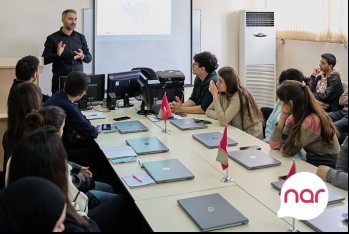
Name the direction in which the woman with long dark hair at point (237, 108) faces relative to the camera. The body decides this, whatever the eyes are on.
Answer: to the viewer's left

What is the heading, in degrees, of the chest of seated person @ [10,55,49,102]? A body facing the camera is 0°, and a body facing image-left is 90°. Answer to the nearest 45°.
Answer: approximately 225°

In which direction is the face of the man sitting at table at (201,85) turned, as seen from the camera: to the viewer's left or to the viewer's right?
to the viewer's left

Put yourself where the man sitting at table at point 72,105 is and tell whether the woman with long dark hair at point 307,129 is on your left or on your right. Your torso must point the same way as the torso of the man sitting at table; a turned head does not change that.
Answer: on your right

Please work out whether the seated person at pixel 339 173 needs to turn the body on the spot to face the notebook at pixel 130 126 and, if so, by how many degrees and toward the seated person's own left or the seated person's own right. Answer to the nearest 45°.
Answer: approximately 45° to the seated person's own right

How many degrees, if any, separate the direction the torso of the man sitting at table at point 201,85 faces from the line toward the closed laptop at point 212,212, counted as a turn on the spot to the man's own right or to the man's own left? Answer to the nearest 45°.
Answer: approximately 90° to the man's own left

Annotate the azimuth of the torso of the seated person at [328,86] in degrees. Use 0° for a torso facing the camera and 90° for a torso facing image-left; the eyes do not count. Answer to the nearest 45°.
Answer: approximately 45°

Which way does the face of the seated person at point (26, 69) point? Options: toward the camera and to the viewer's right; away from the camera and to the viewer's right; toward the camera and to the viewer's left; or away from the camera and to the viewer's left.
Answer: away from the camera and to the viewer's right

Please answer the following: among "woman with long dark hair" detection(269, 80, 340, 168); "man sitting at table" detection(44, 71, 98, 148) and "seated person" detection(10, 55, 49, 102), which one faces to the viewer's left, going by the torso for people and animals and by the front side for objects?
the woman with long dark hair

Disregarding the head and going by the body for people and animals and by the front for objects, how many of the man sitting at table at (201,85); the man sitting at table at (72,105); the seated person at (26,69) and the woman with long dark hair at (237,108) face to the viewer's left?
2

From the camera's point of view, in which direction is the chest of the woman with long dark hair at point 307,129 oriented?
to the viewer's left

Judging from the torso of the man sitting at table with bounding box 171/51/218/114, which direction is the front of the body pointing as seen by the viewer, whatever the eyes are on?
to the viewer's left

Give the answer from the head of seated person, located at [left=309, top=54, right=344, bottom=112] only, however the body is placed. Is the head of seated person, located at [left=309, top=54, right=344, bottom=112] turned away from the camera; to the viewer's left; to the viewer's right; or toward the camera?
to the viewer's left

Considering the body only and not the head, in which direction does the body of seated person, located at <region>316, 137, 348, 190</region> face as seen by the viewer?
to the viewer's left
